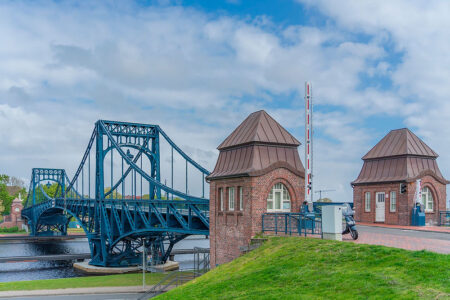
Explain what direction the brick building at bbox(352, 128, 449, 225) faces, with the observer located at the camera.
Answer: facing the viewer and to the left of the viewer

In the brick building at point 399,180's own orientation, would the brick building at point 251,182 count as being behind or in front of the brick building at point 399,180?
in front

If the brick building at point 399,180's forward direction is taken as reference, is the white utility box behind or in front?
in front
